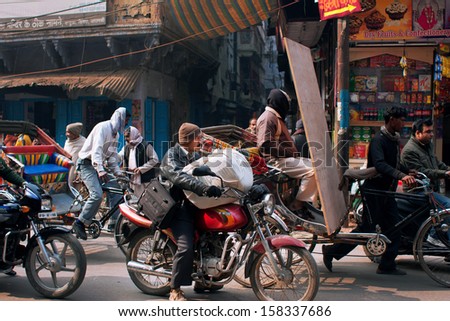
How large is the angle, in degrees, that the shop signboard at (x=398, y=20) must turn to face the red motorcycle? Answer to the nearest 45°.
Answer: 0° — it already faces it

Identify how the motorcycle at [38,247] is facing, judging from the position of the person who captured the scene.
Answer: facing to the right of the viewer

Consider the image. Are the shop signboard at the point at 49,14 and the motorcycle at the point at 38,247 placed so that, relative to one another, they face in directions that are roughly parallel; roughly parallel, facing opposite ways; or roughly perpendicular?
roughly perpendicular

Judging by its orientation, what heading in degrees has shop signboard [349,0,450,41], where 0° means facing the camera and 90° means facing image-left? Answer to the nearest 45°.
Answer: approximately 0°
